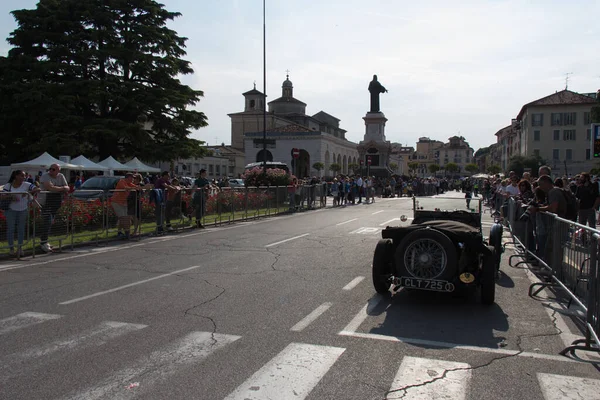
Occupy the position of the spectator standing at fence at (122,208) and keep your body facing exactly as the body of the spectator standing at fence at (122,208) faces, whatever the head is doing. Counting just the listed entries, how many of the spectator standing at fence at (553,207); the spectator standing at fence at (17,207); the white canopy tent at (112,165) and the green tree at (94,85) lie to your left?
2

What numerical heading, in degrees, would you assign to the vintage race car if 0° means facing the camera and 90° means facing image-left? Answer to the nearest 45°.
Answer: approximately 180°

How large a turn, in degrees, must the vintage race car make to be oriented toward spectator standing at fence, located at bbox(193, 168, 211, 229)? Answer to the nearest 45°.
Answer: approximately 45° to its left

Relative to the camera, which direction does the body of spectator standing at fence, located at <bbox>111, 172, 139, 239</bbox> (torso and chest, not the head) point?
to the viewer's right

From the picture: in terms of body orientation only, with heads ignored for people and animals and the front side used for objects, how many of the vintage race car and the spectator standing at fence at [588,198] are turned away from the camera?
1

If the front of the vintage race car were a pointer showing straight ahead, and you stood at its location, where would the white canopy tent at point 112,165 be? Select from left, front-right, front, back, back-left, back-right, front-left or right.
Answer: front-left

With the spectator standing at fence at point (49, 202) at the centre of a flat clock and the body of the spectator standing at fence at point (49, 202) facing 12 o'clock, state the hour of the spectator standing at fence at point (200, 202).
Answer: the spectator standing at fence at point (200, 202) is roughly at 9 o'clock from the spectator standing at fence at point (49, 202).

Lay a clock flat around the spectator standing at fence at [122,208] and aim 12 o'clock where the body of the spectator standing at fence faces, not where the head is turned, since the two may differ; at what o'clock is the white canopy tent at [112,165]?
The white canopy tent is roughly at 9 o'clock from the spectator standing at fence.

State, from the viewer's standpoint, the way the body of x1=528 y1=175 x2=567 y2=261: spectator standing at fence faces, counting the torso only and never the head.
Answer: to the viewer's left

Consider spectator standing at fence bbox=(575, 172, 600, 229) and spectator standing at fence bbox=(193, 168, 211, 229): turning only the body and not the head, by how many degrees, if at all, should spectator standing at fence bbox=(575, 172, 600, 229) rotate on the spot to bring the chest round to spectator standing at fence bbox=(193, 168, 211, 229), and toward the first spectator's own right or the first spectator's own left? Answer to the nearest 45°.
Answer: approximately 45° to the first spectator's own right

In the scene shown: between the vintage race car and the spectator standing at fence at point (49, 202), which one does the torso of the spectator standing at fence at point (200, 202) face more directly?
the vintage race car

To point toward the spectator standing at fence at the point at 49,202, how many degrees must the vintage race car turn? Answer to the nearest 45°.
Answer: approximately 90° to its left
